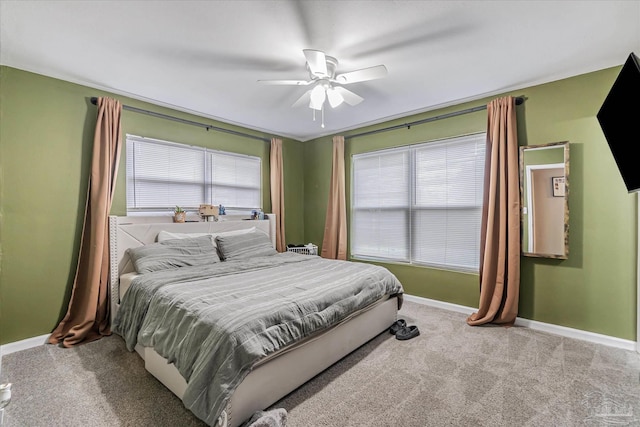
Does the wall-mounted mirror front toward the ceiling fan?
yes

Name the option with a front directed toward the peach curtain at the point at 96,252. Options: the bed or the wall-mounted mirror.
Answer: the wall-mounted mirror

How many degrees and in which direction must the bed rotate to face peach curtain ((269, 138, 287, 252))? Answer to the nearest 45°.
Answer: approximately 135° to its left

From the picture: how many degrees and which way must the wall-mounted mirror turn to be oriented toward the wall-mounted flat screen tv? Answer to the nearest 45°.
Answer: approximately 45° to its left

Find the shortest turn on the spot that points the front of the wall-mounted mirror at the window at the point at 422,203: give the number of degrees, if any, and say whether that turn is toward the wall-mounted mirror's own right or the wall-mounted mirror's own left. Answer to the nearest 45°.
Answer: approximately 45° to the wall-mounted mirror's own right

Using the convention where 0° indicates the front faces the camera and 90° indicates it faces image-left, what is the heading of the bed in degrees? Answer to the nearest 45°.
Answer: approximately 315°

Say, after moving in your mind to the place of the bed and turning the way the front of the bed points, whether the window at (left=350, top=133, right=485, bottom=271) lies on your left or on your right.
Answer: on your left

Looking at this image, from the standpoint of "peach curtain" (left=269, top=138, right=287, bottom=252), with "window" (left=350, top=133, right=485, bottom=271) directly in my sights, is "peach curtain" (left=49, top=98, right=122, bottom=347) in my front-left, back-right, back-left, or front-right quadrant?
back-right

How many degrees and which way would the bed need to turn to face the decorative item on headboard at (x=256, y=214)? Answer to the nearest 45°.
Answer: approximately 135° to its left
